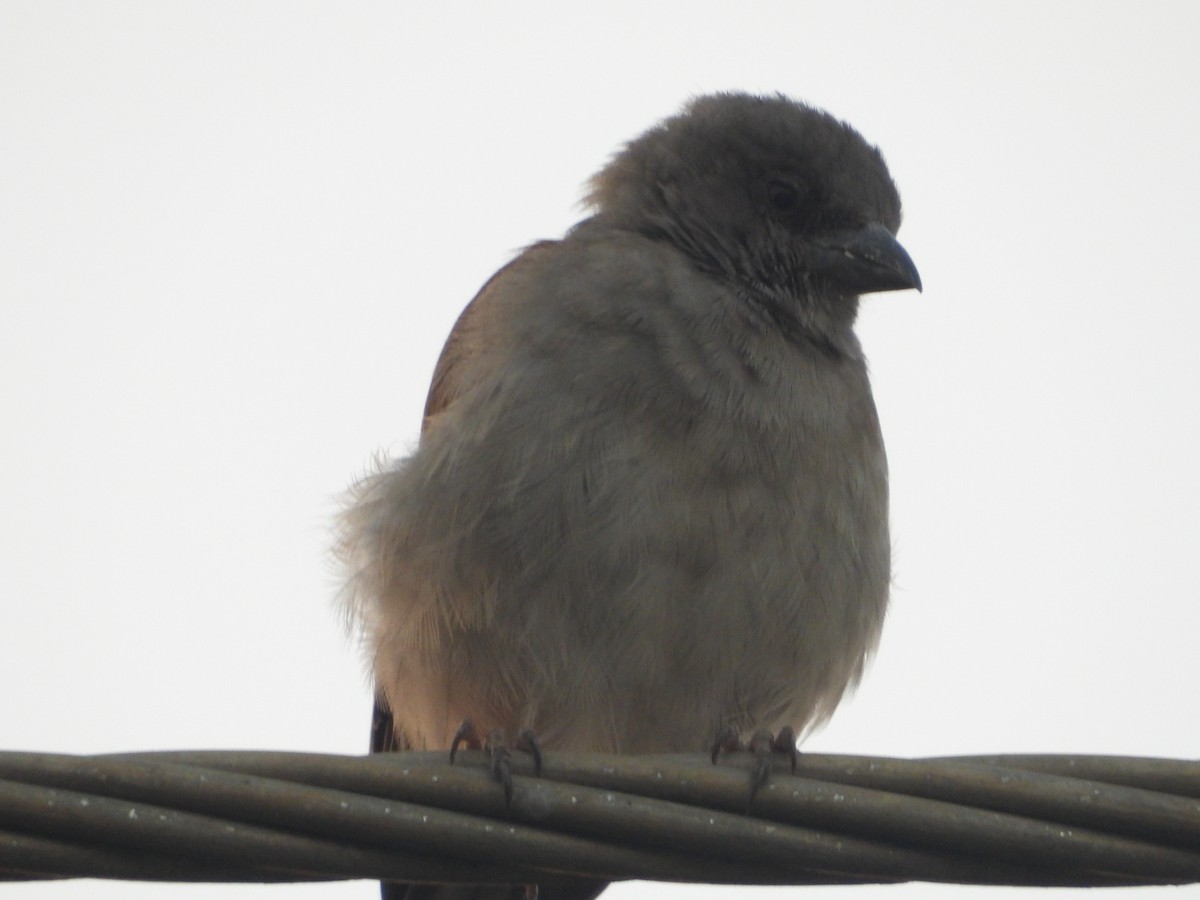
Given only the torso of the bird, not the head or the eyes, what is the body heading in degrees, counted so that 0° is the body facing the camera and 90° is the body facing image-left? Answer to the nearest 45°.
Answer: approximately 315°
